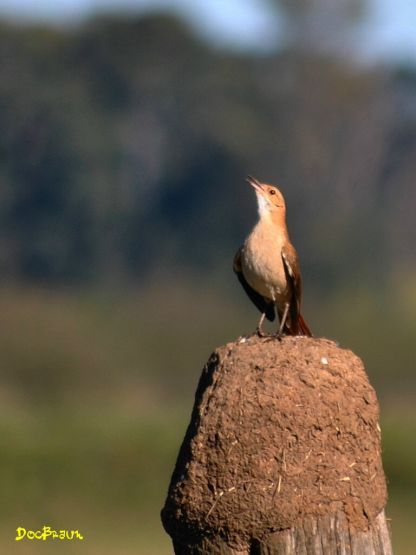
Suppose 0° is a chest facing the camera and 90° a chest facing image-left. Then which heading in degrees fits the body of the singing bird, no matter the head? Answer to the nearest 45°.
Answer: approximately 45°
